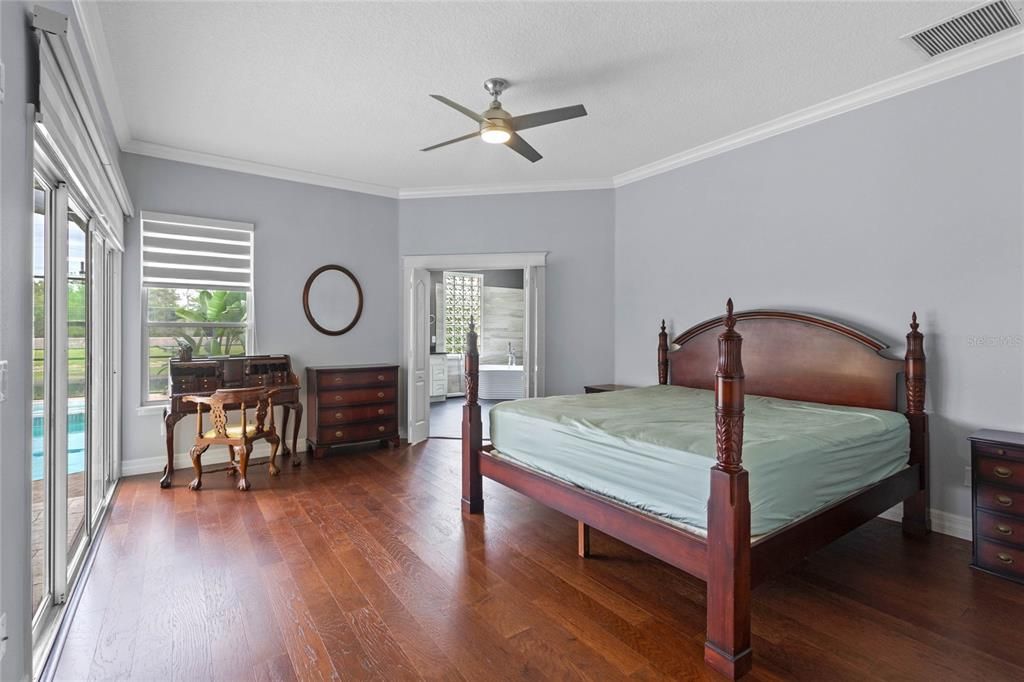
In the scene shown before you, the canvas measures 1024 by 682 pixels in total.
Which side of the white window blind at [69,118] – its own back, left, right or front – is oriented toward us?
right

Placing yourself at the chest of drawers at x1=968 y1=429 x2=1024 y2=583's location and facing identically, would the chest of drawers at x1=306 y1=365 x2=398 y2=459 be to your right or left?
on your right

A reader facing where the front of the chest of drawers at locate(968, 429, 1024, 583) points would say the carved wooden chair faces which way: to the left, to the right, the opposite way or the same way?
to the right

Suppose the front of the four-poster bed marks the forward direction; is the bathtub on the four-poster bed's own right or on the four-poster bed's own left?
on the four-poster bed's own right

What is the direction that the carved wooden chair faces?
away from the camera

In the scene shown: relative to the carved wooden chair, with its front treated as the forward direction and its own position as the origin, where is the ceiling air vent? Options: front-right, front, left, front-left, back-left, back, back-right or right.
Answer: back-right

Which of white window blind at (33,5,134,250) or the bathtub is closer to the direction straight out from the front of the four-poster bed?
the white window blind

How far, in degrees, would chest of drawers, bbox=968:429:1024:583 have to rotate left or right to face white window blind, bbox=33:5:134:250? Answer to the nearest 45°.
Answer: approximately 45° to its right

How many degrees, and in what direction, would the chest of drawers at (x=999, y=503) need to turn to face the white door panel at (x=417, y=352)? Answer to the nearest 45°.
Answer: approximately 90° to its right
